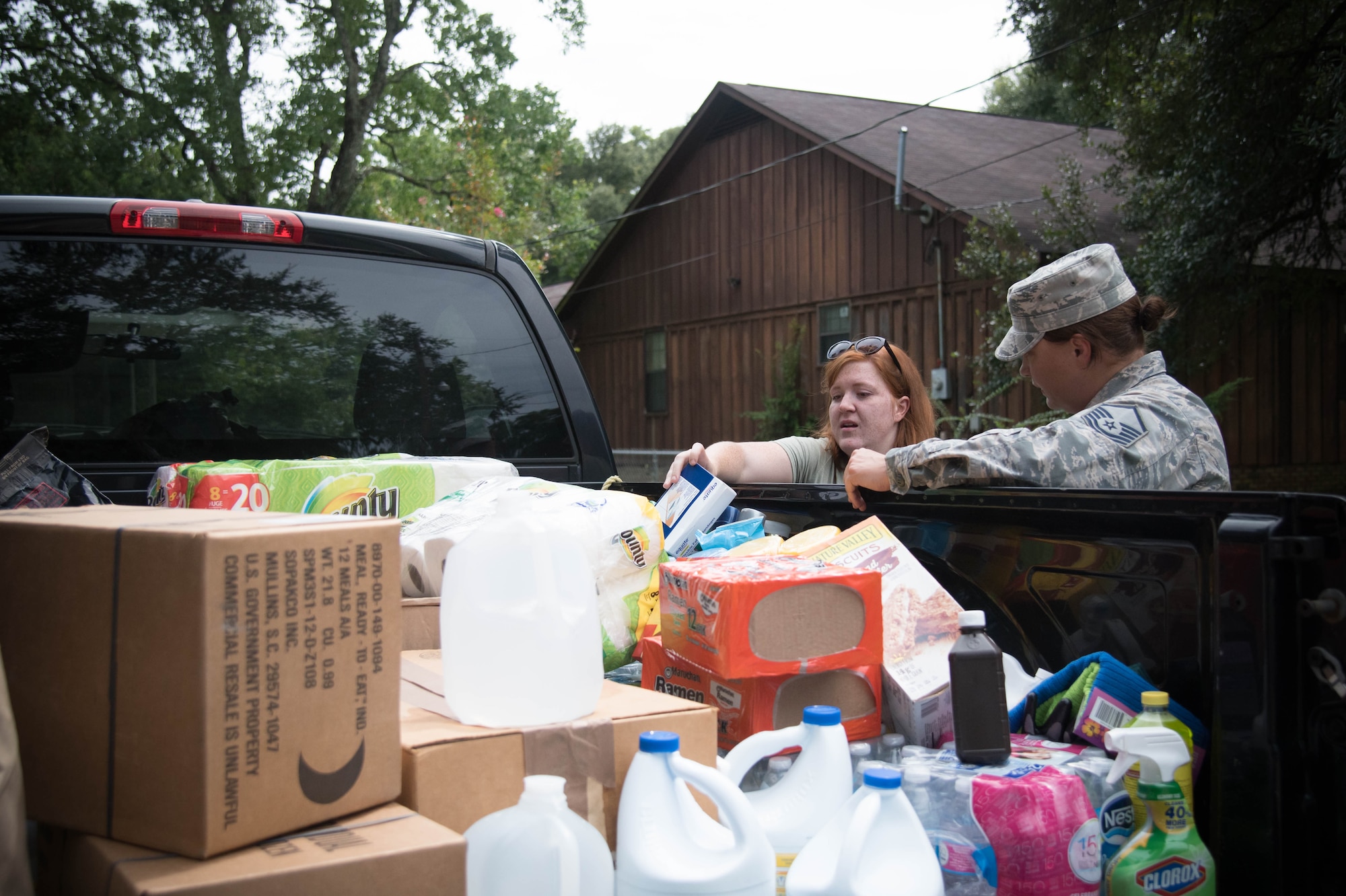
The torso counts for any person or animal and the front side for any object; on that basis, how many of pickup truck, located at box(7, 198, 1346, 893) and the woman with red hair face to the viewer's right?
0

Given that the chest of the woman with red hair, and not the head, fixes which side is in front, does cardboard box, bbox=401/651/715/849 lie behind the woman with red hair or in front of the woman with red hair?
in front

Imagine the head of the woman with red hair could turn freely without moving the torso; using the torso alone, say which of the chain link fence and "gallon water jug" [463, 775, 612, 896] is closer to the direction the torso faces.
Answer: the gallon water jug

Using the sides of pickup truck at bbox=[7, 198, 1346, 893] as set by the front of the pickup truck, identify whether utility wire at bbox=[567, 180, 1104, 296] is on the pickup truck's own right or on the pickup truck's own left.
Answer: on the pickup truck's own right

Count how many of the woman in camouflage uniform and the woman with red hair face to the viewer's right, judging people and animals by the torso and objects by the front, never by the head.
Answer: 0

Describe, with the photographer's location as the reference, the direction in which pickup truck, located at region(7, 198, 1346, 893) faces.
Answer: facing away from the viewer and to the left of the viewer

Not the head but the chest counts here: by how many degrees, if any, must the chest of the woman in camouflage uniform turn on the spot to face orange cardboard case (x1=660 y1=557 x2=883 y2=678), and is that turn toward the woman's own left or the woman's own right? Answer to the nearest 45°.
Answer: approximately 45° to the woman's own left

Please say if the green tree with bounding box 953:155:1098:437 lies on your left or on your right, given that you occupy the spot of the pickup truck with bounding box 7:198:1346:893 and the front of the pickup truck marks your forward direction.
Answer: on your right

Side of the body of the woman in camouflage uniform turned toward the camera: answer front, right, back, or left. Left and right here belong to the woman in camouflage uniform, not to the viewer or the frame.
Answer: left

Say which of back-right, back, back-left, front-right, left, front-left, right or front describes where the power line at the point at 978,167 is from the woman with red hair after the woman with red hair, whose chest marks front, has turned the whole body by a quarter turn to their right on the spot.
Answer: front-right

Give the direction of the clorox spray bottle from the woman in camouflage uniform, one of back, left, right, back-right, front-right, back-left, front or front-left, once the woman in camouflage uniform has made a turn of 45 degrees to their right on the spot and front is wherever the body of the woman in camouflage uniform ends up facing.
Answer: back-left

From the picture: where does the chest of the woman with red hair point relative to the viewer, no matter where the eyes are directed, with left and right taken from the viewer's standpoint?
facing the viewer and to the left of the viewer

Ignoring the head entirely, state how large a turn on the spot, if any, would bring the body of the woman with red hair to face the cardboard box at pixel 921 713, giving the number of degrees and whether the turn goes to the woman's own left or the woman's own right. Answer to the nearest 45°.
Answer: approximately 45° to the woman's own left

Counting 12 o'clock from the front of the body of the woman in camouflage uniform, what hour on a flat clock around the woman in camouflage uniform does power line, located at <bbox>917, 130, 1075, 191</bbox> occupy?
The power line is roughly at 3 o'clock from the woman in camouflage uniform.

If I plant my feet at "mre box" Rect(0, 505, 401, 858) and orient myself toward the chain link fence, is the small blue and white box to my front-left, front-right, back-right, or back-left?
front-right

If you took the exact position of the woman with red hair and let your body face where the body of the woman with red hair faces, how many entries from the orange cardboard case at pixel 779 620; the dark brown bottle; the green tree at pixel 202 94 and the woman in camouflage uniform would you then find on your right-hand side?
1
